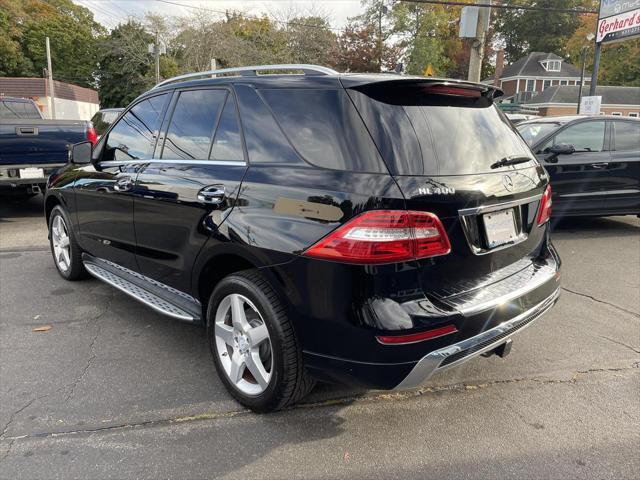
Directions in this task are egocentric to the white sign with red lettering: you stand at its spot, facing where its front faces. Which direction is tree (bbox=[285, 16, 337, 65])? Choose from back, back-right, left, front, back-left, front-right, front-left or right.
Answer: right

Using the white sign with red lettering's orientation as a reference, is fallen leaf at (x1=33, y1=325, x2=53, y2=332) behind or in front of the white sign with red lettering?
in front

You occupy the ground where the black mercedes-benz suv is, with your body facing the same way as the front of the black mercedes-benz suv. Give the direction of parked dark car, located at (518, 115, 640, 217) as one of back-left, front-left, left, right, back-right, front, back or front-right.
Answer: right

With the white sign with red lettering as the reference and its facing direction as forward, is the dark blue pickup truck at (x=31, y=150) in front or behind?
in front

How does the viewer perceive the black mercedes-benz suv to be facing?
facing away from the viewer and to the left of the viewer

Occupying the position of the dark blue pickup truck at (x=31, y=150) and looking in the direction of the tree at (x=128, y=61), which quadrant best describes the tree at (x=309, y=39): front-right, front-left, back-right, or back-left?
front-right

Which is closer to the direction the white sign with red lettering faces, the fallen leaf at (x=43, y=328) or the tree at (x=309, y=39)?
the fallen leaf

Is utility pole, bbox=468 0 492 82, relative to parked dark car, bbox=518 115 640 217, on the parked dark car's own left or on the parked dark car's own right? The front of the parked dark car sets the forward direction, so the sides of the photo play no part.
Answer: on the parked dark car's own right

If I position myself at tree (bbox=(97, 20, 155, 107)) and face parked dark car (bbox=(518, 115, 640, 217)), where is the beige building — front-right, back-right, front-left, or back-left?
front-right

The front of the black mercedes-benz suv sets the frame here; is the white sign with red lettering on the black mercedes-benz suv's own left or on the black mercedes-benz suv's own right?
on the black mercedes-benz suv's own right

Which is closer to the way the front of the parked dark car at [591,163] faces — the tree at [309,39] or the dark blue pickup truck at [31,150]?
the dark blue pickup truck

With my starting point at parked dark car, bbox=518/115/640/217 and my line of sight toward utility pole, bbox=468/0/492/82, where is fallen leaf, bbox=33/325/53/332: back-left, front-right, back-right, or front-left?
back-left

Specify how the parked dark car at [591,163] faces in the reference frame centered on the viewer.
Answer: facing the viewer and to the left of the viewer
